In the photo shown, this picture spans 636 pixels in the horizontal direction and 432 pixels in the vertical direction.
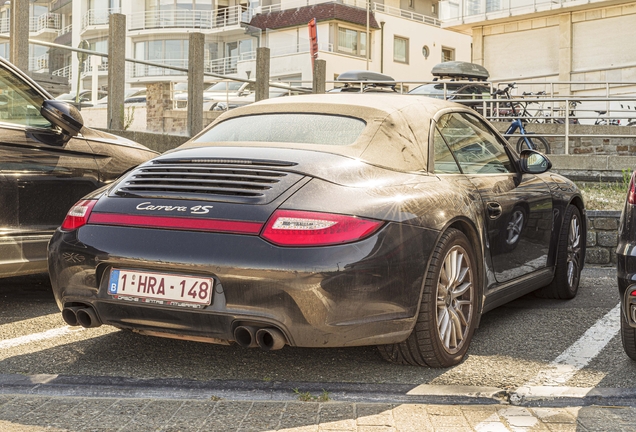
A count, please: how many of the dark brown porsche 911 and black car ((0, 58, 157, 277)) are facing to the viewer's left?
0

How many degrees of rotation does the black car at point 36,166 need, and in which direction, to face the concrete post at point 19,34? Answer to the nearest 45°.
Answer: approximately 45° to its left

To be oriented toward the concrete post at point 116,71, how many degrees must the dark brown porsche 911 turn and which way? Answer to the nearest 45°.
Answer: approximately 45° to its left

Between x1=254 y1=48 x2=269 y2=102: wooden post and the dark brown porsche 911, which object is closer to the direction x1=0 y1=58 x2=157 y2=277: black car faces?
the wooden post

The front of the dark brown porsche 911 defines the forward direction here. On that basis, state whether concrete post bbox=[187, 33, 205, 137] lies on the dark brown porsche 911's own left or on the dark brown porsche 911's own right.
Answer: on the dark brown porsche 911's own left

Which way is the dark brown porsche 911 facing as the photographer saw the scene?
facing away from the viewer and to the right of the viewer

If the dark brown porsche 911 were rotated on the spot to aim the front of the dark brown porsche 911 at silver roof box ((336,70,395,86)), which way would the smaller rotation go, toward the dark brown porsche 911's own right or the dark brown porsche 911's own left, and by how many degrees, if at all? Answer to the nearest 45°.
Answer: approximately 45° to the dark brown porsche 911's own left
